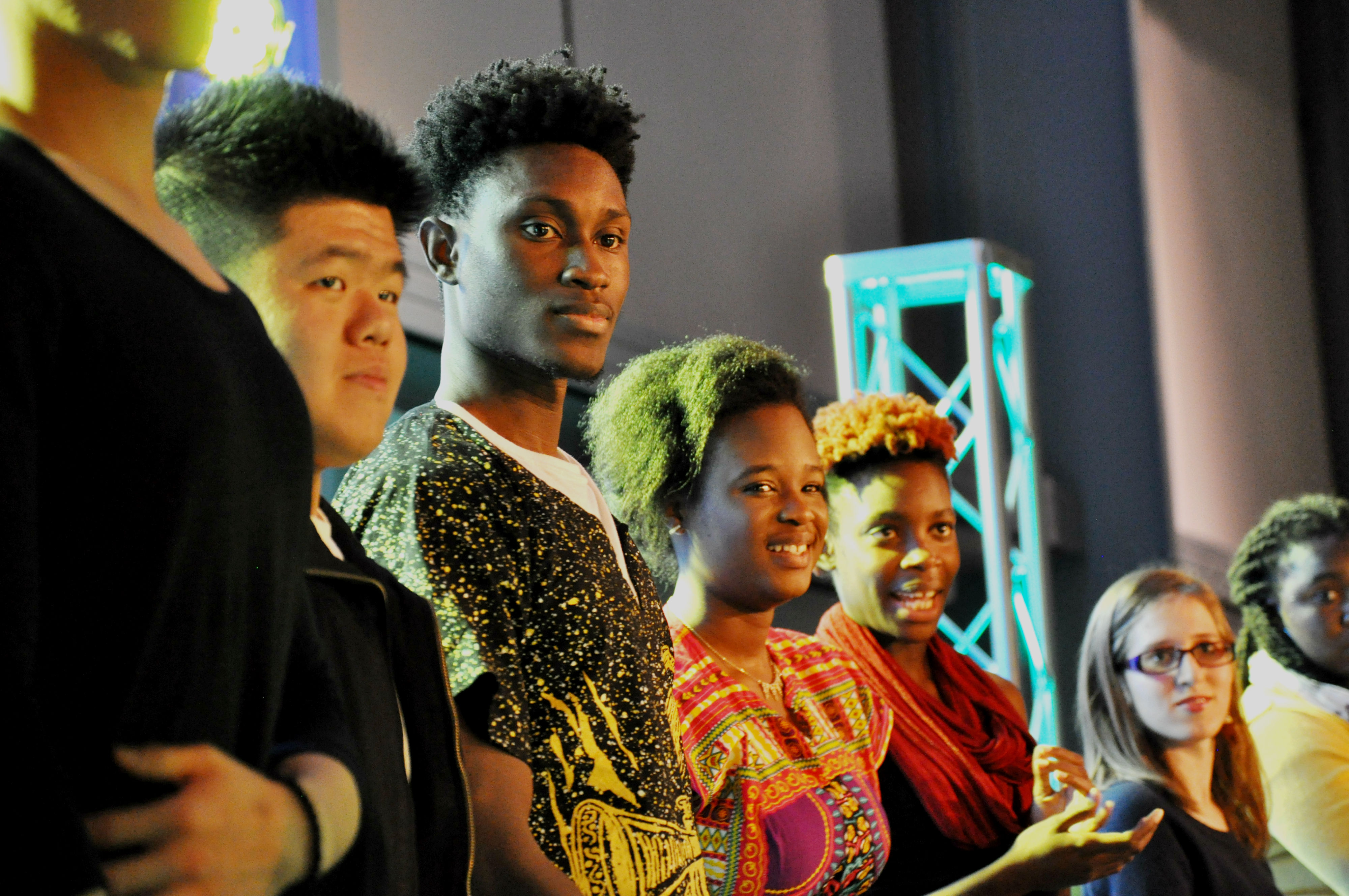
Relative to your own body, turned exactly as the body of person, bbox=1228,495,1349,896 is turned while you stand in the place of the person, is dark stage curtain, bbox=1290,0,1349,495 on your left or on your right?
on your left

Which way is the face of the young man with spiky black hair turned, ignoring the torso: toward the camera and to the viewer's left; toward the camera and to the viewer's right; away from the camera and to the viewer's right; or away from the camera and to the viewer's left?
toward the camera and to the viewer's right

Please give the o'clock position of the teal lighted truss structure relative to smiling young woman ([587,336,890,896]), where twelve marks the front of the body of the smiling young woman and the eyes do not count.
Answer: The teal lighted truss structure is roughly at 8 o'clock from the smiling young woman.

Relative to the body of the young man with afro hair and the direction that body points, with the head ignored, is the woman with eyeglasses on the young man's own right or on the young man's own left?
on the young man's own left

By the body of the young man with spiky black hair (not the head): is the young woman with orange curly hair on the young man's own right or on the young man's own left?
on the young man's own left

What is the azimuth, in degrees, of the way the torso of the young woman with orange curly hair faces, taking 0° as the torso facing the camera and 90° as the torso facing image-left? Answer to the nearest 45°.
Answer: approximately 315°

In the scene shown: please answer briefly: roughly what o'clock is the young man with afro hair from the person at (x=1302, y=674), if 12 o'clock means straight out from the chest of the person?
The young man with afro hair is roughly at 2 o'clock from the person.

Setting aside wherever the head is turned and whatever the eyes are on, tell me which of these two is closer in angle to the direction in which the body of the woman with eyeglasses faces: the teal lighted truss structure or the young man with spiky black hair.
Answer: the young man with spiky black hair

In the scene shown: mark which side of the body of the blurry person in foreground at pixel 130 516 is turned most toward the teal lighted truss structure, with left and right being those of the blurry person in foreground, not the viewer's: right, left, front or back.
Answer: left

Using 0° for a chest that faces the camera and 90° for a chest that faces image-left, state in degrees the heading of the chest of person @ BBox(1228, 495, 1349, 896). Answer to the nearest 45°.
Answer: approximately 315°
